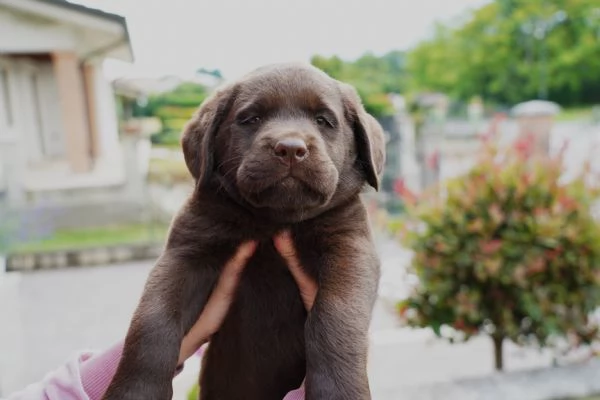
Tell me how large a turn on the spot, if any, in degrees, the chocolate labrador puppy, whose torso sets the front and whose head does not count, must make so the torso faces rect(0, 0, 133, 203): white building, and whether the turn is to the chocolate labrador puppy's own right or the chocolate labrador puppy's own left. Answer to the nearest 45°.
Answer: approximately 180°

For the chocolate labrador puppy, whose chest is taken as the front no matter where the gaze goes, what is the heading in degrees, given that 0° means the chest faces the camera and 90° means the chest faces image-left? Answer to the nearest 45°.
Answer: approximately 0°

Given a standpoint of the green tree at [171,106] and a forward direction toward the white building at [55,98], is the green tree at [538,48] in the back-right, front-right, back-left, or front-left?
back-left

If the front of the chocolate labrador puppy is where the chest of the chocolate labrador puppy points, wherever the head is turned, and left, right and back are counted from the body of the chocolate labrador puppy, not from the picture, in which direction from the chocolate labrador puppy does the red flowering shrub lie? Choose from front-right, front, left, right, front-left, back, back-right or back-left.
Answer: back-left

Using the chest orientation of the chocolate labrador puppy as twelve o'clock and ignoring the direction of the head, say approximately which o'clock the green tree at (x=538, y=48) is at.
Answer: The green tree is roughly at 7 o'clock from the chocolate labrador puppy.

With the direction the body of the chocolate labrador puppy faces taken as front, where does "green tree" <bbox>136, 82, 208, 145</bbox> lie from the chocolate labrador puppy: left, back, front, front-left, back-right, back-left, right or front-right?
back
